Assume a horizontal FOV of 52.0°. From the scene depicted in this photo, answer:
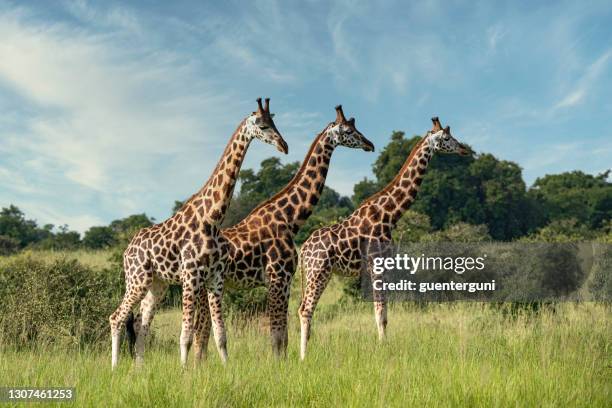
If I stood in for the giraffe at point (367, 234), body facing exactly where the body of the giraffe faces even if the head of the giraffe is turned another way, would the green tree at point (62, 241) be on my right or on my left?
on my left

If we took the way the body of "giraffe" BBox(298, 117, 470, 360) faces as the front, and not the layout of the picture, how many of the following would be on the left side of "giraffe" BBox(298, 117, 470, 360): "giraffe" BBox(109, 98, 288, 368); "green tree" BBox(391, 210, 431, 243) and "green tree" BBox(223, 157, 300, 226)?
2

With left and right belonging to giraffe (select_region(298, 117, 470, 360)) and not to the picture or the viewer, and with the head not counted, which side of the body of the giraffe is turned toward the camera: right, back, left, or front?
right

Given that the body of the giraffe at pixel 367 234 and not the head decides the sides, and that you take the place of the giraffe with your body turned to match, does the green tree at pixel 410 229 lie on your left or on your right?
on your left

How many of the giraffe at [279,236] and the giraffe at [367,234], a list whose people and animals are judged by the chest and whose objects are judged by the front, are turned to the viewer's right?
2

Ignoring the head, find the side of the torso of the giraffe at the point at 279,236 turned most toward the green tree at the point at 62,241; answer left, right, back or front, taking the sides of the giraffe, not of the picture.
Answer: left

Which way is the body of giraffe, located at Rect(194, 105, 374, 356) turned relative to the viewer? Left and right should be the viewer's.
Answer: facing to the right of the viewer

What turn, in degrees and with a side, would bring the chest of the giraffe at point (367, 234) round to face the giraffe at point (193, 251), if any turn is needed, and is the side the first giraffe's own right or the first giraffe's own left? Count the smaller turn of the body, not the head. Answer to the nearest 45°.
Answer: approximately 135° to the first giraffe's own right

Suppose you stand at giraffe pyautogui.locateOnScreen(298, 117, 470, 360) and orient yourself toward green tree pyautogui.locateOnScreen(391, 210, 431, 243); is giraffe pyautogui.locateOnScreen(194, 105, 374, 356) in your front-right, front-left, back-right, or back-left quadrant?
back-left

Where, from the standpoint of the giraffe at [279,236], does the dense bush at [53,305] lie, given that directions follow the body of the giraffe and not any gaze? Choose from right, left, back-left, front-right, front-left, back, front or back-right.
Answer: back-left

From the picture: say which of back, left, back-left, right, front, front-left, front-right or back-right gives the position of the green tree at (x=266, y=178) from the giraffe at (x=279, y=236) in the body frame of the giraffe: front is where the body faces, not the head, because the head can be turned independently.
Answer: left

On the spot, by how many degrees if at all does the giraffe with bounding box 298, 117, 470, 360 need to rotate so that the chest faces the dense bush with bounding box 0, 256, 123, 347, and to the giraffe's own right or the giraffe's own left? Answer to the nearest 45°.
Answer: approximately 180°
